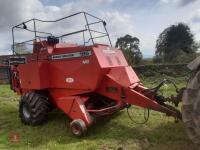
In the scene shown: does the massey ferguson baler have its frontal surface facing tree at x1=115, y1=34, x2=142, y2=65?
no

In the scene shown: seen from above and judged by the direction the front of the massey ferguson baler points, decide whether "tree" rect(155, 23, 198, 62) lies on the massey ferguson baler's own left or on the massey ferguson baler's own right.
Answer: on the massey ferguson baler's own left

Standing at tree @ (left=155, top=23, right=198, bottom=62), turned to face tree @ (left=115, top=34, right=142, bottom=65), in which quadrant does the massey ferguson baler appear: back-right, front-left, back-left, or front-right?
front-left

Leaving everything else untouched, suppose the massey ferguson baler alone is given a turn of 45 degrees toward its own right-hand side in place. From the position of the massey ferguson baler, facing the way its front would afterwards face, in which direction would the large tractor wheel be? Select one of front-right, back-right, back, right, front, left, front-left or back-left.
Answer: front-left
